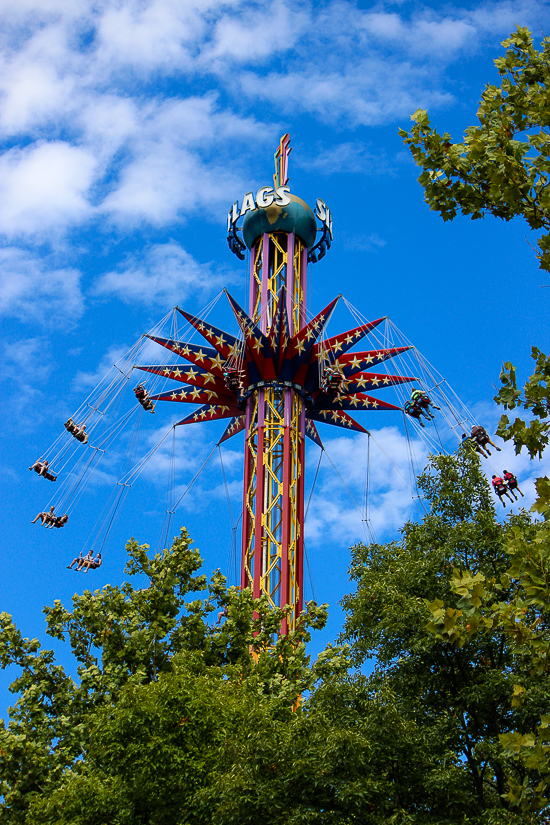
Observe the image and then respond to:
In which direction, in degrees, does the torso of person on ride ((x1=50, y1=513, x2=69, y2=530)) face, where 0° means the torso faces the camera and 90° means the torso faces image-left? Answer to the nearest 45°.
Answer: approximately 45°

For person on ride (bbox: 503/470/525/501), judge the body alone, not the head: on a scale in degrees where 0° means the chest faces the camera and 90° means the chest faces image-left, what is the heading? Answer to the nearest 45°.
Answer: approximately 180°

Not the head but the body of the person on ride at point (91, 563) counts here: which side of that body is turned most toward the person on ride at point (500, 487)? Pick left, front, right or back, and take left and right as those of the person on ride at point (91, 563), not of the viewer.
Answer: left

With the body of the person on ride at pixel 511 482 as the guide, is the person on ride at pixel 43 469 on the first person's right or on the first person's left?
on the first person's left
